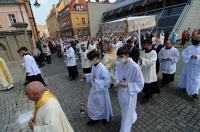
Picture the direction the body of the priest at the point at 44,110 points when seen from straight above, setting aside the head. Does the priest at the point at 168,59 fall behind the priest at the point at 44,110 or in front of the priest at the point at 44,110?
behind

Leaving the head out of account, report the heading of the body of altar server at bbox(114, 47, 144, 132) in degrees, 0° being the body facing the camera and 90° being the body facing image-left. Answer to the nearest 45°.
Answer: approximately 45°

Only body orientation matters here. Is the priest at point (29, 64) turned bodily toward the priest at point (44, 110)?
no

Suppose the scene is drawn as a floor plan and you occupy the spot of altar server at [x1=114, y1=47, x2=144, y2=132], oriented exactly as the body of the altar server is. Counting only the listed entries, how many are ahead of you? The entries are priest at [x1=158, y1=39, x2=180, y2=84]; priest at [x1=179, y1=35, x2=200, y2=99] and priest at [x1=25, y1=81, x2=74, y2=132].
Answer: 1

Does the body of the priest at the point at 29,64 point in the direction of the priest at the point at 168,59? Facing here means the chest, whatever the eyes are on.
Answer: no

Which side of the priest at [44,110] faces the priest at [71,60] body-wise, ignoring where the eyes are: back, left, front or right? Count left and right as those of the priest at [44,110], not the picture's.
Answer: right

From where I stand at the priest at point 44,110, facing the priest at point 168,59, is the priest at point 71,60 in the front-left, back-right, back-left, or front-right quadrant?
front-left

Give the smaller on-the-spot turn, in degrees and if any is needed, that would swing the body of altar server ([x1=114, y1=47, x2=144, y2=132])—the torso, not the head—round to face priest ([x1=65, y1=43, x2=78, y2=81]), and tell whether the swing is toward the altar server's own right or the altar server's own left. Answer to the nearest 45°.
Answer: approximately 90° to the altar server's own right

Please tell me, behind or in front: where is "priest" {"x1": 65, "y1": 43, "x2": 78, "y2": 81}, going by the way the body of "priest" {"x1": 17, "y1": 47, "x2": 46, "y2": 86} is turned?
behind

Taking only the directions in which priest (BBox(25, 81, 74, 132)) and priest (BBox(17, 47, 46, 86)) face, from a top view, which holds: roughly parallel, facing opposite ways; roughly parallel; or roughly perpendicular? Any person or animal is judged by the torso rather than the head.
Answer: roughly parallel

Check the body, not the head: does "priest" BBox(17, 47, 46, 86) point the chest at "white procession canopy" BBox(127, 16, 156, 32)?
no

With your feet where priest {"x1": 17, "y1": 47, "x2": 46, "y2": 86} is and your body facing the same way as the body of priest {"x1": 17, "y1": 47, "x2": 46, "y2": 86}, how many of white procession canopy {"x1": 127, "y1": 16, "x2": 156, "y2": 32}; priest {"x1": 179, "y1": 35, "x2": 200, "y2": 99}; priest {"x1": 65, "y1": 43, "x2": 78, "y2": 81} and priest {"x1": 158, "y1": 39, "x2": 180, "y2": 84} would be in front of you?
0

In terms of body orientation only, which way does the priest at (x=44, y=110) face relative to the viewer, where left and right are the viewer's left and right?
facing to the left of the viewer

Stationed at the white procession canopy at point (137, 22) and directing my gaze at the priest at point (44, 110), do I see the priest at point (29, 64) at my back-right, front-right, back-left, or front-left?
front-right

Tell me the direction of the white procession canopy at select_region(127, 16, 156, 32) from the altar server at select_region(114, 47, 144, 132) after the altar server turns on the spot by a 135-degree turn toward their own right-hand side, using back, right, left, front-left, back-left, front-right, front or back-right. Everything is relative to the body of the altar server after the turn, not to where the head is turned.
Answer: front

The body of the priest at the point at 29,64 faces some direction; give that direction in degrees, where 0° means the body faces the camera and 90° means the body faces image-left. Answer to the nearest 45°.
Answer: approximately 90°
